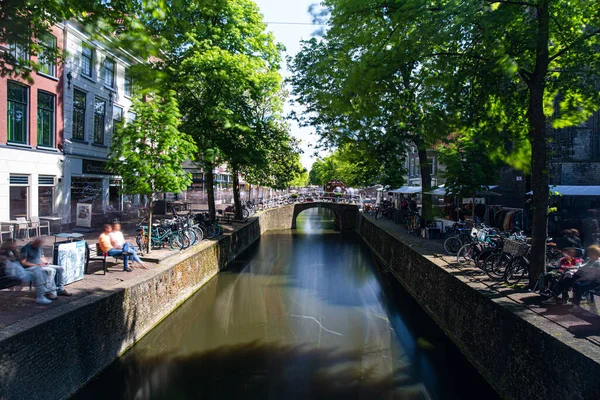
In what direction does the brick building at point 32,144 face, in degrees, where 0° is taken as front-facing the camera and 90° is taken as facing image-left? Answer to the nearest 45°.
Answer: approximately 315°

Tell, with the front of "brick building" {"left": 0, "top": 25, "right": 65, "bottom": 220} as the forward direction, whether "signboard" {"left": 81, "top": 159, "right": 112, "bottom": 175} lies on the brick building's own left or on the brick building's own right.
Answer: on the brick building's own left

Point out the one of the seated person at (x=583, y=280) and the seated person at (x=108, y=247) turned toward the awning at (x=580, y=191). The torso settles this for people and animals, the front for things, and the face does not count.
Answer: the seated person at (x=108, y=247)

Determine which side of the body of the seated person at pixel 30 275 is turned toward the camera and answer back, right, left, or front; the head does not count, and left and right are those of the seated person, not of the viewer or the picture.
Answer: right

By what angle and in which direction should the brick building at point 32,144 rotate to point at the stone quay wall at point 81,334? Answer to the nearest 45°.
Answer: approximately 45° to its right

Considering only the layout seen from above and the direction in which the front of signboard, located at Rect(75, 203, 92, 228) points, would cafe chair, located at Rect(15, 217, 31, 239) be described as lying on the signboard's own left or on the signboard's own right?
on the signboard's own right

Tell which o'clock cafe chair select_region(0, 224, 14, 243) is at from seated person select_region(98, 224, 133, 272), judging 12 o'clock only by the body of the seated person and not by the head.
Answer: The cafe chair is roughly at 8 o'clock from the seated person.

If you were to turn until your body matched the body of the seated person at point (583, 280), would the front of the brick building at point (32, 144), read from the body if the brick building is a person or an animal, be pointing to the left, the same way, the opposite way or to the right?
the opposite way

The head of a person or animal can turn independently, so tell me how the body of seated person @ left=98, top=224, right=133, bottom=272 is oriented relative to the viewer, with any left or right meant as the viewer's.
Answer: facing to the right of the viewer
